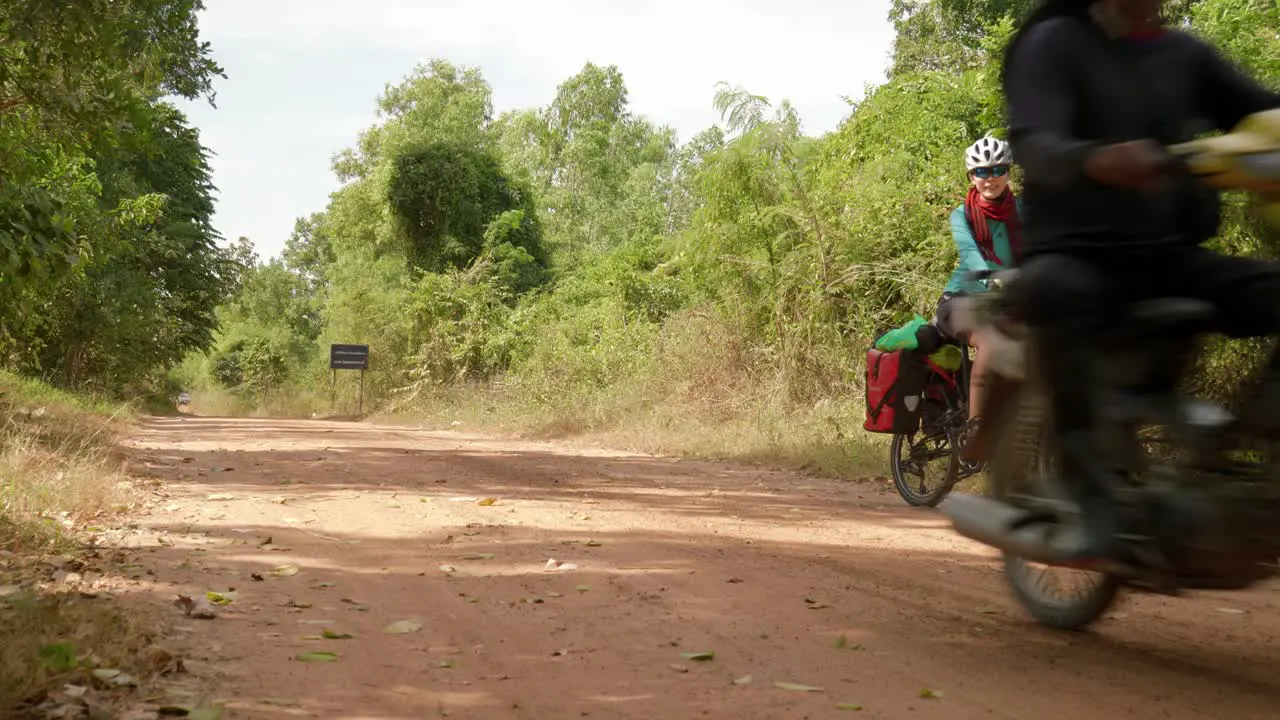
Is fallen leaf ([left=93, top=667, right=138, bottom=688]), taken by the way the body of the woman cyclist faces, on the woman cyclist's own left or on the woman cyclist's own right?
on the woman cyclist's own right

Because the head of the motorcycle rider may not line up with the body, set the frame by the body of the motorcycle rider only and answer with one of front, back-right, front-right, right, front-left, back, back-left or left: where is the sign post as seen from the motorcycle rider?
back

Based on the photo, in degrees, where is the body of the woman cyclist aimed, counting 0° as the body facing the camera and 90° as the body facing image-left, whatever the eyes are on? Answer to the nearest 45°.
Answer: approximately 315°

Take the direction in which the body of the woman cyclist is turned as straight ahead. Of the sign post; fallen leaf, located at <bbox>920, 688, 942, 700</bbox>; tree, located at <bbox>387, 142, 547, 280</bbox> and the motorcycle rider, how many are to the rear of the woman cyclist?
2

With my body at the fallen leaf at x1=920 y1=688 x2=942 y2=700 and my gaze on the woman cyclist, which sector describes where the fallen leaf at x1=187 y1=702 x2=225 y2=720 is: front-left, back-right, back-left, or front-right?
back-left

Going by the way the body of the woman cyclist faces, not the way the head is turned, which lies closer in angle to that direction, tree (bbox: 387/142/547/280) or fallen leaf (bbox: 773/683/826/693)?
the fallen leaf

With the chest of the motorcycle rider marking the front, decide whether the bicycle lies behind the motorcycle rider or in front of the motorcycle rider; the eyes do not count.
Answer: behind

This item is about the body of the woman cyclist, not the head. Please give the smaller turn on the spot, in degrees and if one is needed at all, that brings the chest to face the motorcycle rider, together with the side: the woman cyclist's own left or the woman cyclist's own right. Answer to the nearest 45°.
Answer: approximately 45° to the woman cyclist's own right

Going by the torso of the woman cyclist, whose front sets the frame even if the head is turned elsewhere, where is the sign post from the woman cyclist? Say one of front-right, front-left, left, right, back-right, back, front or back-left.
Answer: back

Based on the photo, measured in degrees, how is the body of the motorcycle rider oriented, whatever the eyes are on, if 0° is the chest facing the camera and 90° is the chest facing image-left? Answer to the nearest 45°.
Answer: approximately 315°
